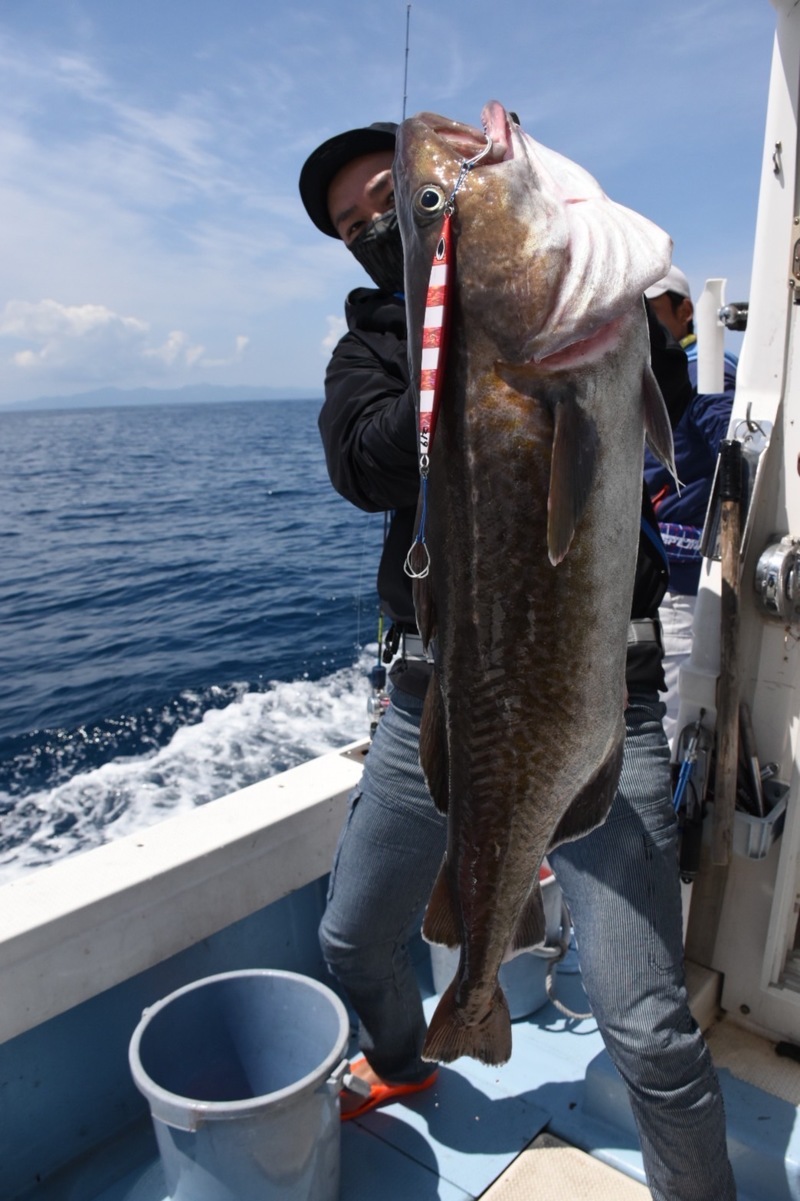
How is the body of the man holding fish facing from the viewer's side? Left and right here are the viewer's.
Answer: facing the viewer

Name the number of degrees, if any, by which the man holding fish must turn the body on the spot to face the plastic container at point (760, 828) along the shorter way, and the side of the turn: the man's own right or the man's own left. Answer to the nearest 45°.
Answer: approximately 135° to the man's own left
